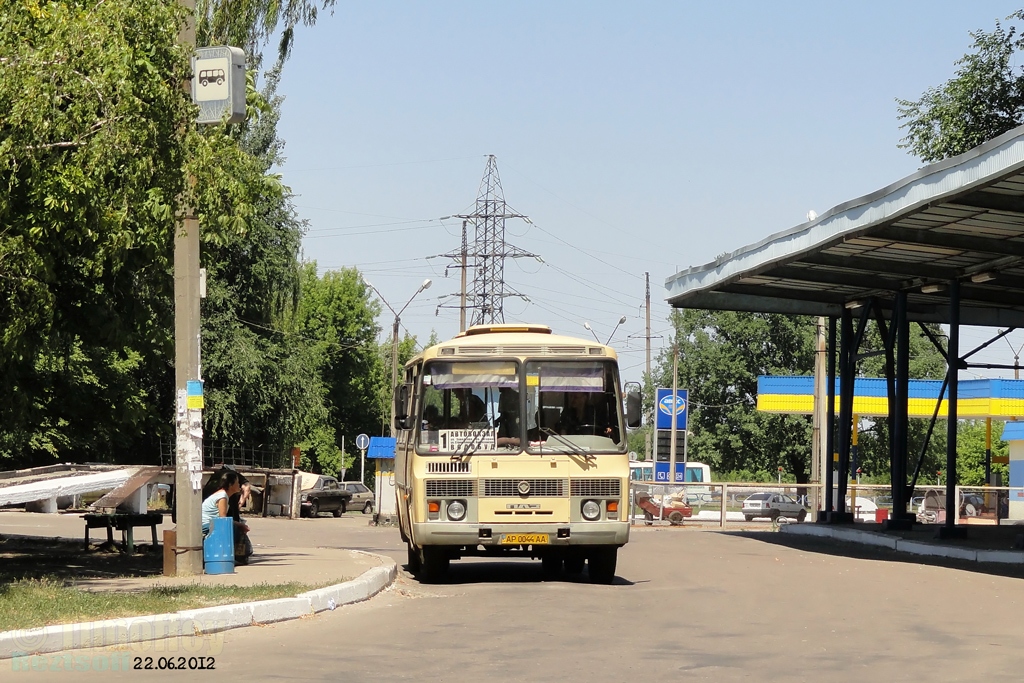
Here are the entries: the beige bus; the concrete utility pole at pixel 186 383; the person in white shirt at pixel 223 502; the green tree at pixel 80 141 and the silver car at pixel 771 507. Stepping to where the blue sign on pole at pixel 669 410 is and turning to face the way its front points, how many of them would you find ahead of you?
4

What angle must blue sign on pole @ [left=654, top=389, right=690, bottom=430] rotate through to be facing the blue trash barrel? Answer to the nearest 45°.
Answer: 0° — it already faces it

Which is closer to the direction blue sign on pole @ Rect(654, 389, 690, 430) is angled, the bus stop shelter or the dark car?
the bus stop shelter

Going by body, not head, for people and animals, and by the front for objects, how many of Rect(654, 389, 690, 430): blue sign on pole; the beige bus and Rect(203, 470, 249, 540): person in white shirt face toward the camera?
2

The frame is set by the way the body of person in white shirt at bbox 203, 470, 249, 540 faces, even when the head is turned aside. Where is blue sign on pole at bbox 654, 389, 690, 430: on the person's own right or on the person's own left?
on the person's own left

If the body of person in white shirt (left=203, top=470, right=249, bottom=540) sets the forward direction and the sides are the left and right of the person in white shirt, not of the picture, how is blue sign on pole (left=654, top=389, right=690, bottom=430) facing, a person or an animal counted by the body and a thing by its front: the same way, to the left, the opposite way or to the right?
to the right

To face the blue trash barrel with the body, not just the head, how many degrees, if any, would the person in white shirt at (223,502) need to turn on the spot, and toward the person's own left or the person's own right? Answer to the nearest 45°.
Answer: approximately 90° to the person's own right

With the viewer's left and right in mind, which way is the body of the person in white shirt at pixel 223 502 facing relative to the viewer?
facing to the right of the viewer

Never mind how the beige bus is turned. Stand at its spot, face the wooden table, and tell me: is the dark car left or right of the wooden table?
right

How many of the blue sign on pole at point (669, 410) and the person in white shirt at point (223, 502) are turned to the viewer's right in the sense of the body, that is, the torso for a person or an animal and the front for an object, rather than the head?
1

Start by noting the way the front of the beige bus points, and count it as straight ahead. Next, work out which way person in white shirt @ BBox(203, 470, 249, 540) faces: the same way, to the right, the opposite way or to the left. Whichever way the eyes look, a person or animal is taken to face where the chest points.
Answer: to the left
